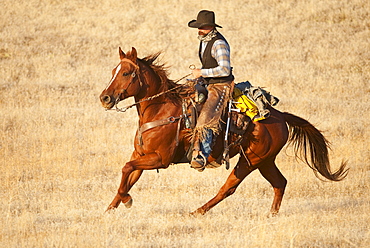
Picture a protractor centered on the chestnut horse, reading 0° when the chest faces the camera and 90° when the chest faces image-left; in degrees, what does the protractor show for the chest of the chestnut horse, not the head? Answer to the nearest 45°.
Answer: approximately 90°
